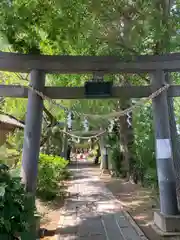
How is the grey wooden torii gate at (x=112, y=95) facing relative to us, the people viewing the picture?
facing the viewer

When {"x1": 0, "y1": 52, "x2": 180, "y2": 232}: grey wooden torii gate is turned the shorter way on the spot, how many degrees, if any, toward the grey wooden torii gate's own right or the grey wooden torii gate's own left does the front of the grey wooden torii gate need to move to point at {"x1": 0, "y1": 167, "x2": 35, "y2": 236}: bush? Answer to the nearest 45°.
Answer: approximately 45° to the grey wooden torii gate's own right
